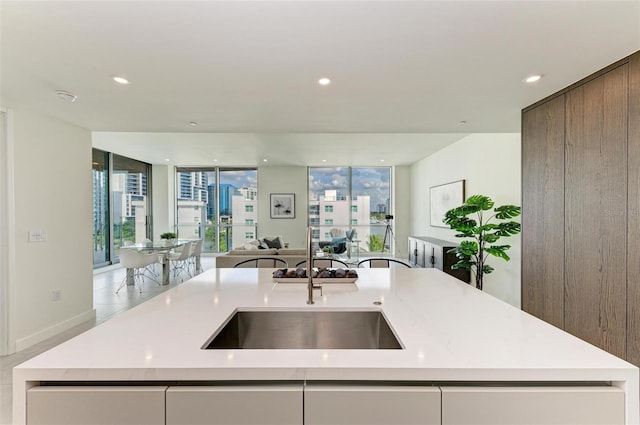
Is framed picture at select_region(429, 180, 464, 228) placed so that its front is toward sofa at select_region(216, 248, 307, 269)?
yes

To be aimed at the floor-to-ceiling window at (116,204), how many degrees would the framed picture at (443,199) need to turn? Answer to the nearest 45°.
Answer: approximately 45° to its right

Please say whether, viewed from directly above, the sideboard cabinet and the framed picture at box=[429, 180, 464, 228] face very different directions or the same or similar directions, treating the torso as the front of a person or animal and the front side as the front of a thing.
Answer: same or similar directions

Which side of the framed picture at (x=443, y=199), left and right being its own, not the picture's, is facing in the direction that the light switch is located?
front

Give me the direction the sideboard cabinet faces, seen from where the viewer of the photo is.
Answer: facing the viewer and to the left of the viewer

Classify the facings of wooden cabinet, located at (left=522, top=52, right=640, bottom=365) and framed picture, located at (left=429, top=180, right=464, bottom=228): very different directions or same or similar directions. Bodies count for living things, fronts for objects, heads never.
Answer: same or similar directions

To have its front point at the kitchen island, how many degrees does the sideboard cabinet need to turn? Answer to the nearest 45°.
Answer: approximately 45° to its left

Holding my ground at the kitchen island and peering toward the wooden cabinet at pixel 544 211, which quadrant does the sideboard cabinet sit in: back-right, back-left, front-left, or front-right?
front-left

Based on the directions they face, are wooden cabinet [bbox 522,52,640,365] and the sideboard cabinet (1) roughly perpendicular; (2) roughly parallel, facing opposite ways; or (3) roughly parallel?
roughly parallel

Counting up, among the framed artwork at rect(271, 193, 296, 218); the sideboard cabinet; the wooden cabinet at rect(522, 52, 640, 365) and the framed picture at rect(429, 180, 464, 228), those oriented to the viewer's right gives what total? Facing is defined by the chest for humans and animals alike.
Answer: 0

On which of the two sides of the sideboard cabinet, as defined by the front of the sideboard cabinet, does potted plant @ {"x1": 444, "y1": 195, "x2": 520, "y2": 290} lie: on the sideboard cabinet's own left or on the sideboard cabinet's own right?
on the sideboard cabinet's own left

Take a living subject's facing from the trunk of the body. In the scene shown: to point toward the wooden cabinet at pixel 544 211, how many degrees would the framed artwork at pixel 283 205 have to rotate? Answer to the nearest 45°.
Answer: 0° — it already faces it

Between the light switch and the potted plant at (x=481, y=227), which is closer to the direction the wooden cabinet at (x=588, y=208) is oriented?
the light switch

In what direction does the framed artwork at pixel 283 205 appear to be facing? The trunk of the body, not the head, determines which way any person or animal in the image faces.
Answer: toward the camera

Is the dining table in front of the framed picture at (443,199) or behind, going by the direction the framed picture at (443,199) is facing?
in front

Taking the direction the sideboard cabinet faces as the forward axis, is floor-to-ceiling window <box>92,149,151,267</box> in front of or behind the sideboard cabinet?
in front

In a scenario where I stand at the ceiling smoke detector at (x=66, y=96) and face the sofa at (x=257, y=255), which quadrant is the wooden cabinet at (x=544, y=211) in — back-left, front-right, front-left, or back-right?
front-right

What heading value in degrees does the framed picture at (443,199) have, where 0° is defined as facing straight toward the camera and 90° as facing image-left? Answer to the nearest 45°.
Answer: approximately 45°
